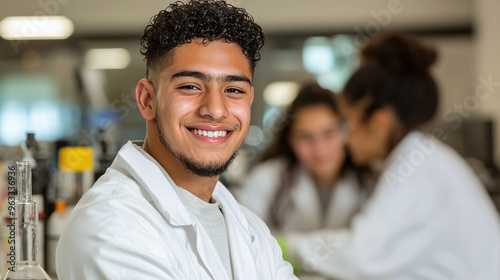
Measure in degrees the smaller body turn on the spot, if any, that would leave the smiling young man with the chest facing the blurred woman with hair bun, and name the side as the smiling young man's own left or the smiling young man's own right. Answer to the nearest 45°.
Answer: approximately 90° to the smiling young man's own left

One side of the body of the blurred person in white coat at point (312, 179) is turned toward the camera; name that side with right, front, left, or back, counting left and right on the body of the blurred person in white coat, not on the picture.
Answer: front

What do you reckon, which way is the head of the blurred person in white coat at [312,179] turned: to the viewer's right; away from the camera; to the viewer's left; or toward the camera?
toward the camera

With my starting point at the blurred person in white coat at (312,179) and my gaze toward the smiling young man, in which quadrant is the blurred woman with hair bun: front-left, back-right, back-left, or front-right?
front-left

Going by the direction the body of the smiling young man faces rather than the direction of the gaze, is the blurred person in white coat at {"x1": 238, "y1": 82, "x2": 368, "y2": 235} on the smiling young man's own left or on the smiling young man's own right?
on the smiling young man's own left

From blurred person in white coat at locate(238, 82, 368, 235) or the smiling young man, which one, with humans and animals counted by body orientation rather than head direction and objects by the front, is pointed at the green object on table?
the blurred person in white coat

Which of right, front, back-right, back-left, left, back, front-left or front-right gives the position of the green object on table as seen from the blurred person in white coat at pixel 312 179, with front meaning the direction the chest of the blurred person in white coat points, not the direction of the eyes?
front

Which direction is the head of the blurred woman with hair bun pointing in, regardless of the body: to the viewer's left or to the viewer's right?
to the viewer's left

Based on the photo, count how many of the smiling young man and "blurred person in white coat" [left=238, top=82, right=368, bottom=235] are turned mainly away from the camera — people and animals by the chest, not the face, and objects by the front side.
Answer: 0

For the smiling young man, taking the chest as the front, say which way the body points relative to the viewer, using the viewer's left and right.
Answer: facing the viewer and to the right of the viewer

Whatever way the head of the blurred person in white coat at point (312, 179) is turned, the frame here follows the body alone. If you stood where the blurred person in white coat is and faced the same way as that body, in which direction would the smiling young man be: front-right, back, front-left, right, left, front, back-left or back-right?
front

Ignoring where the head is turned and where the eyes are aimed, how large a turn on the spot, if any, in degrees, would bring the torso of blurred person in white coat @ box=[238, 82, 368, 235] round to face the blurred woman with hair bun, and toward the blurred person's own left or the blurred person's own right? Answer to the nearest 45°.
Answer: approximately 45° to the blurred person's own left
